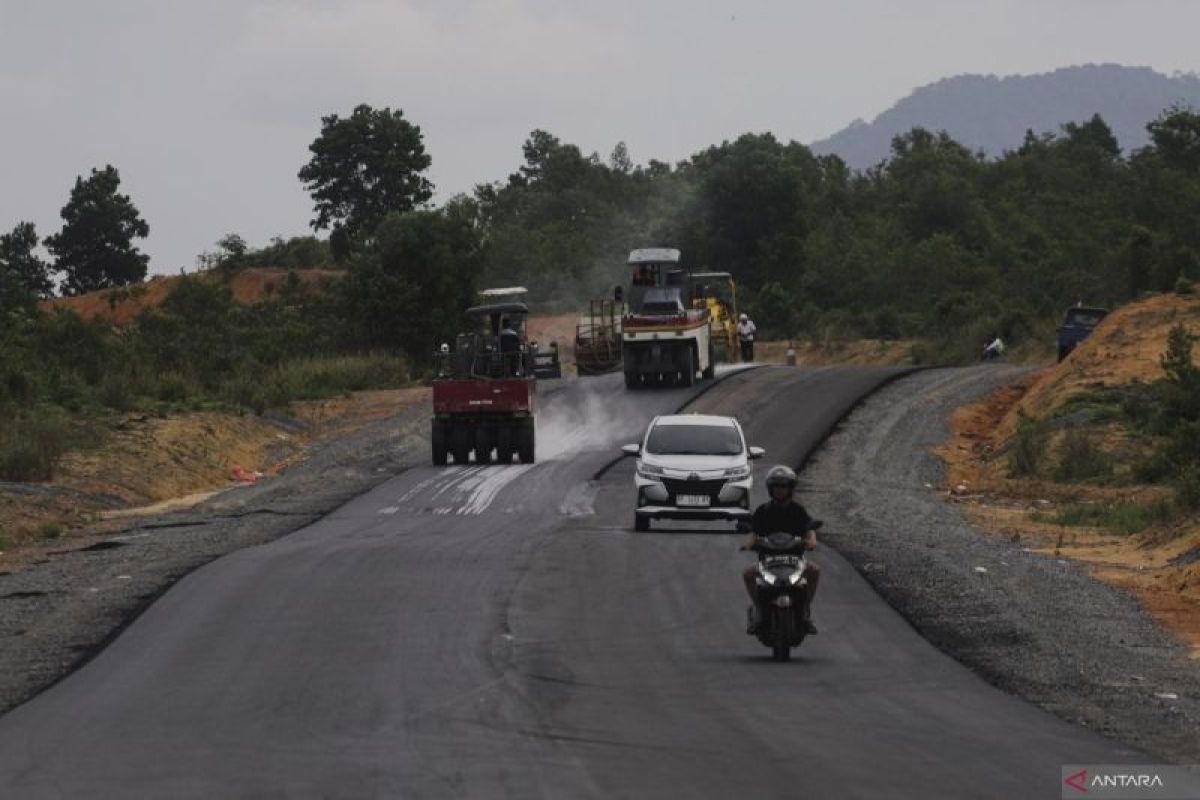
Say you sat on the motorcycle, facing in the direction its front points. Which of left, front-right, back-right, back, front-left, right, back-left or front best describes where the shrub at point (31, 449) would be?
back-right

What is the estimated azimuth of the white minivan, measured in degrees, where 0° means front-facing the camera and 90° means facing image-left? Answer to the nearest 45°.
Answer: approximately 0°

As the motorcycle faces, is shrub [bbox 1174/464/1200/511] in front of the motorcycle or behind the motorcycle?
behind
